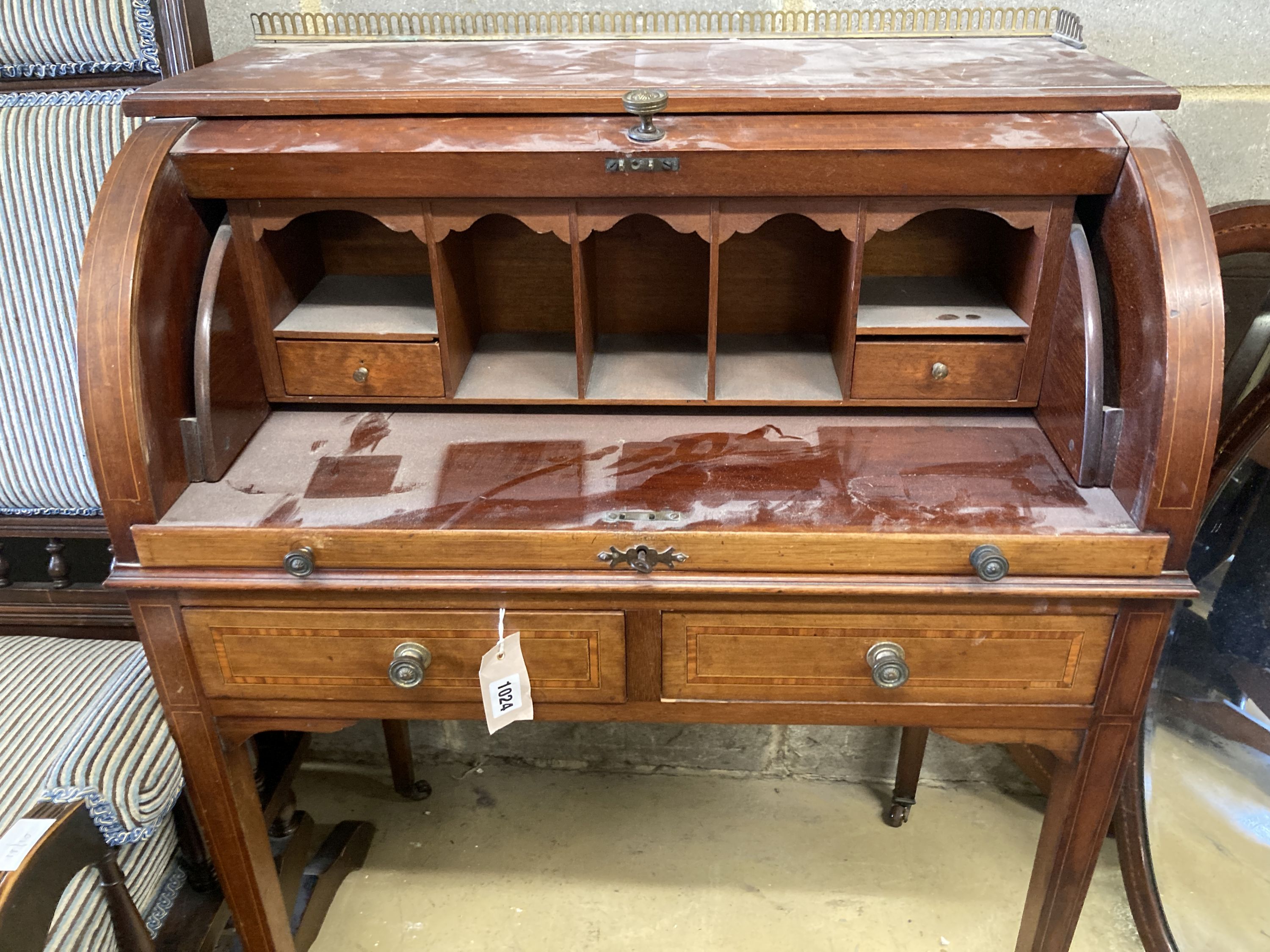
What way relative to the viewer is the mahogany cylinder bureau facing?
toward the camera

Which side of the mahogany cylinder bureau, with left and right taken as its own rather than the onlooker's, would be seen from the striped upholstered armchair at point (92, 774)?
right

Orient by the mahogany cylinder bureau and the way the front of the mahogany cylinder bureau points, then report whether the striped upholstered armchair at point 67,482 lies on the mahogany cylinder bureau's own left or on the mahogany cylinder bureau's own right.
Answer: on the mahogany cylinder bureau's own right

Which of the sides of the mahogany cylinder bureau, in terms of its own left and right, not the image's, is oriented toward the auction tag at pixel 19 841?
right
